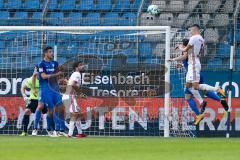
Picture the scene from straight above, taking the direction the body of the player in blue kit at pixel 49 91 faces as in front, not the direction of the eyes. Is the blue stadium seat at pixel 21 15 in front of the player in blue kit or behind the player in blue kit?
behind

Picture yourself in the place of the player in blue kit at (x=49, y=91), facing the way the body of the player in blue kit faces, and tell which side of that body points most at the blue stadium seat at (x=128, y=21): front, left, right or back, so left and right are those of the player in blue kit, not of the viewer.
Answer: left

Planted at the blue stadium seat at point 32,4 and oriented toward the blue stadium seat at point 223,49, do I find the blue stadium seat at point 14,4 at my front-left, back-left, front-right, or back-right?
back-right

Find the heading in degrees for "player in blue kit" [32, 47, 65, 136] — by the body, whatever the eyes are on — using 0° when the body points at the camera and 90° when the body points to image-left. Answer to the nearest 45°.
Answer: approximately 315°
